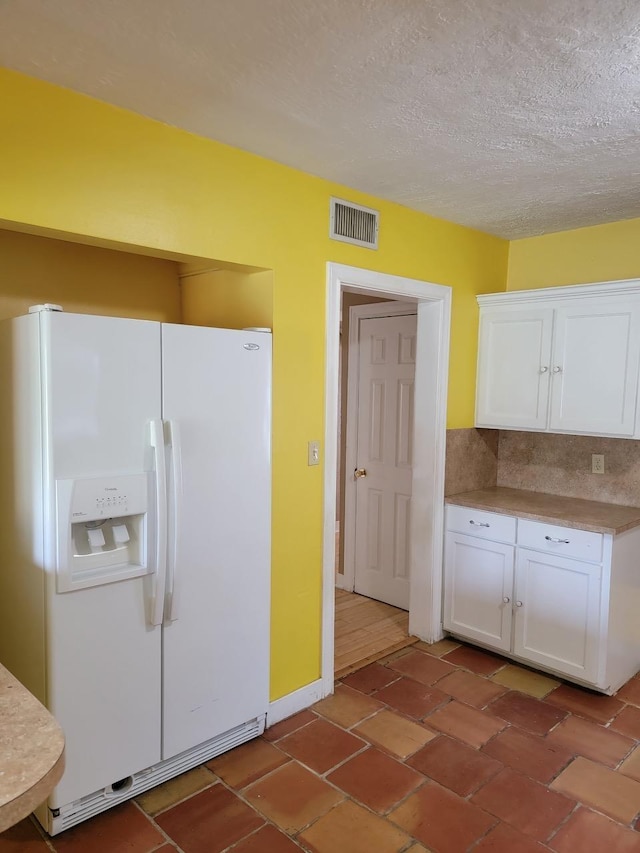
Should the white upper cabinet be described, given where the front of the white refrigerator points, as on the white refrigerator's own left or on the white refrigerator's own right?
on the white refrigerator's own left

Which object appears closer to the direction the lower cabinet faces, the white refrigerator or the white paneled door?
the white refrigerator

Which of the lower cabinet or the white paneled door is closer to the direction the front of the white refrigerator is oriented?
the lower cabinet

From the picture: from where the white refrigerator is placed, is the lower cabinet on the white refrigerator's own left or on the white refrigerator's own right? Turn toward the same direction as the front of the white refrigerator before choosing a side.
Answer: on the white refrigerator's own left

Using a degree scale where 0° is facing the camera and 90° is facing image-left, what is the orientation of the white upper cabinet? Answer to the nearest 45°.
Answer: approximately 45°
